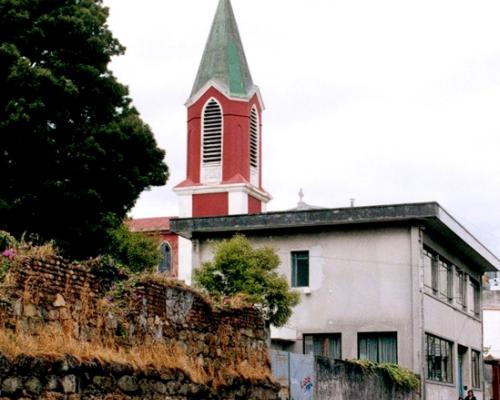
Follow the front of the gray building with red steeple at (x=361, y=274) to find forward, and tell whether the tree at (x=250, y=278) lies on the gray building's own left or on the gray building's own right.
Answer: on the gray building's own right
